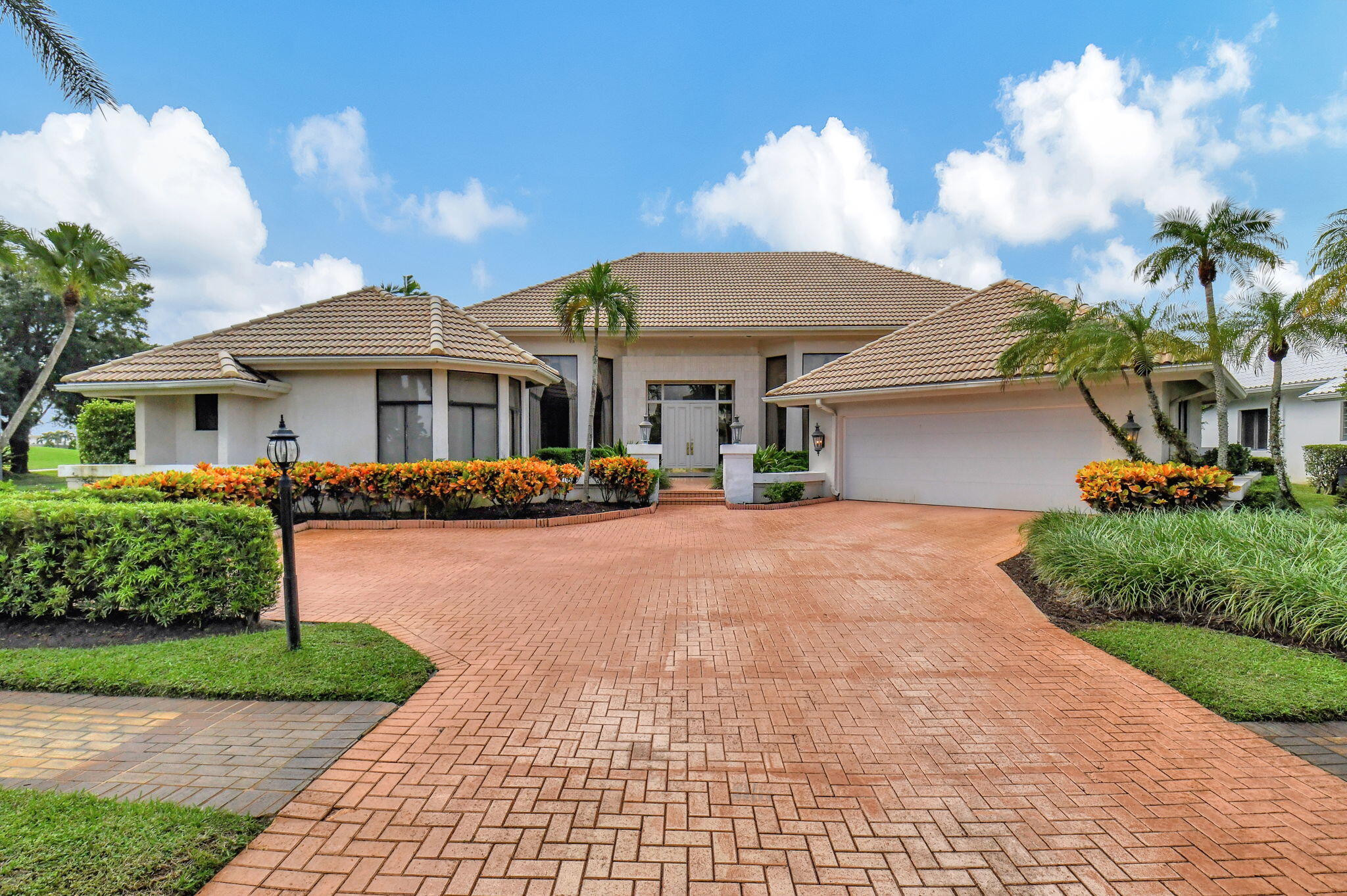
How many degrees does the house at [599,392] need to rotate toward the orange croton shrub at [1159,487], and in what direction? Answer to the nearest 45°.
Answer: approximately 45° to its left

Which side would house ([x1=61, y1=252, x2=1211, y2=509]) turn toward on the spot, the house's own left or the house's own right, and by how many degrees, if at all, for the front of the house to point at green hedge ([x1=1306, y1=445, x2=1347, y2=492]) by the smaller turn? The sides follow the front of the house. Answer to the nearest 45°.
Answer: approximately 90° to the house's own left

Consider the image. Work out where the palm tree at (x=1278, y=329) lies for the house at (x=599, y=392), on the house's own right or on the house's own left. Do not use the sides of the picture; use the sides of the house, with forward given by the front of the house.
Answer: on the house's own left

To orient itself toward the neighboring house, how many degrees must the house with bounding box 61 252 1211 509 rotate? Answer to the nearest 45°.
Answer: approximately 90° to its left

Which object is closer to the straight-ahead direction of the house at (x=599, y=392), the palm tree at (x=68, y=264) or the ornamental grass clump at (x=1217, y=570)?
the ornamental grass clump

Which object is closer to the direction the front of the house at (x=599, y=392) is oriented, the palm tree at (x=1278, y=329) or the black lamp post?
the black lamp post

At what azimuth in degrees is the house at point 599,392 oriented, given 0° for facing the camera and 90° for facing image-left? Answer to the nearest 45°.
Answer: approximately 0°

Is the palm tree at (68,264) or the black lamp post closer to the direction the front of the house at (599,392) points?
the black lamp post

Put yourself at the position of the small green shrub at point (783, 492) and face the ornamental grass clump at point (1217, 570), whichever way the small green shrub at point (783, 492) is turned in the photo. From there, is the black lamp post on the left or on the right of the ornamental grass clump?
right

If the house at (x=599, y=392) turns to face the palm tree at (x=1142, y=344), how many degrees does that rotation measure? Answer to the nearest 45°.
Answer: approximately 45° to its left

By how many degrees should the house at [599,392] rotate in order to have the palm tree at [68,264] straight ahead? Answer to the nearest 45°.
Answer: approximately 90° to its right
